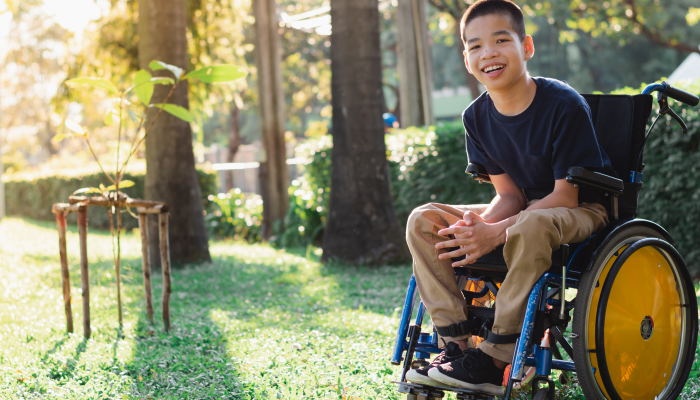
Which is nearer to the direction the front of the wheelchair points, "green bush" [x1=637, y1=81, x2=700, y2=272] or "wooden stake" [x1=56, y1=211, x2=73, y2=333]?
the wooden stake

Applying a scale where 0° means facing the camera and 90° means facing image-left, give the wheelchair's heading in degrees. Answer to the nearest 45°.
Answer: approximately 45°

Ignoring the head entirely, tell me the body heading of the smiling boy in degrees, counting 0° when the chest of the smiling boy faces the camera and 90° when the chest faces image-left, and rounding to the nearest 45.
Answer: approximately 45°

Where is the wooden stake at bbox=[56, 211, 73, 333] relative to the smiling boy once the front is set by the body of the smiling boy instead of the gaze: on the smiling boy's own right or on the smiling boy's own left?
on the smiling boy's own right

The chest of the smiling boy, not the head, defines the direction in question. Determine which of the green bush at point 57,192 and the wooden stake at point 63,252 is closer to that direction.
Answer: the wooden stake

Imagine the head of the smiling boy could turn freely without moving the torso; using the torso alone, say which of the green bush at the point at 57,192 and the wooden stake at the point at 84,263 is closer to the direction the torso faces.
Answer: the wooden stake

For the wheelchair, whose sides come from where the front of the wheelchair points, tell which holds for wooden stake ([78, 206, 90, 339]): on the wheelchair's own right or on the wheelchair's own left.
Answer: on the wheelchair's own right

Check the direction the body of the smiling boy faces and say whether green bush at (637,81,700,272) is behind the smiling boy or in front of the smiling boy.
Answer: behind

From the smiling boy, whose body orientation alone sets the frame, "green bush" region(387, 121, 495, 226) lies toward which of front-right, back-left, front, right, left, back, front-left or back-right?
back-right

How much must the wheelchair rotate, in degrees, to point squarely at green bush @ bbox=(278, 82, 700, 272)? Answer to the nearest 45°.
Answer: approximately 135° to its right

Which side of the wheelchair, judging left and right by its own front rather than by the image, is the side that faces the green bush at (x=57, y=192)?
right

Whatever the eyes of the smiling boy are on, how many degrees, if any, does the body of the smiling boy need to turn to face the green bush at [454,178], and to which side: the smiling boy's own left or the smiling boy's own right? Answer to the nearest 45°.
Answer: approximately 135° to the smiling boy's own right

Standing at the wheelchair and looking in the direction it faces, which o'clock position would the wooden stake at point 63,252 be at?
The wooden stake is roughly at 2 o'clock from the wheelchair.

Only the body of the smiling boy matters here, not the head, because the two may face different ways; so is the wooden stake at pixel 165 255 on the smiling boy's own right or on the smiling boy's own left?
on the smiling boy's own right
